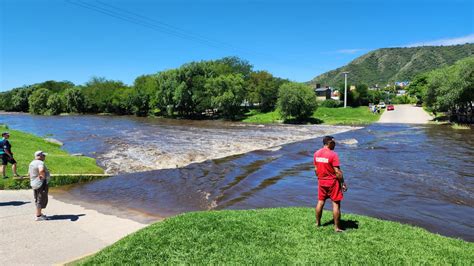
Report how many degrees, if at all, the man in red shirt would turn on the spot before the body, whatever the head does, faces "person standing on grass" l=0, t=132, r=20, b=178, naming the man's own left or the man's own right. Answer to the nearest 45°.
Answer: approximately 135° to the man's own left

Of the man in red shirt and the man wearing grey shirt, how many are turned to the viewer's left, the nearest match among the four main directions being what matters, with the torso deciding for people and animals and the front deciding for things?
0

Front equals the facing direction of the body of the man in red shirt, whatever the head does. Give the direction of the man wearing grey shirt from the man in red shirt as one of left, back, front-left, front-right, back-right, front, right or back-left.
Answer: back-left

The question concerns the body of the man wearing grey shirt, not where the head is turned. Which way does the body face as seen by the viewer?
to the viewer's right

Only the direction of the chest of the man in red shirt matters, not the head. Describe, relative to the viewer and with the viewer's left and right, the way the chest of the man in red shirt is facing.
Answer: facing away from the viewer and to the right of the viewer

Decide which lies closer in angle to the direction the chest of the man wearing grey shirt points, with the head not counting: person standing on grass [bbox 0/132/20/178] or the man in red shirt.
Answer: the man in red shirt

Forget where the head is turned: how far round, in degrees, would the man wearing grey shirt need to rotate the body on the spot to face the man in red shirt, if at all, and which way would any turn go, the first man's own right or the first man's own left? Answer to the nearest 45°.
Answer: approximately 45° to the first man's own right

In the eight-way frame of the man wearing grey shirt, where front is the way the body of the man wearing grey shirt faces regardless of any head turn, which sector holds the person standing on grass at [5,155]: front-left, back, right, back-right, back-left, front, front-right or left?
left
